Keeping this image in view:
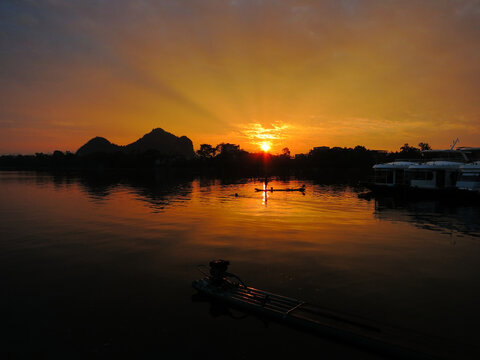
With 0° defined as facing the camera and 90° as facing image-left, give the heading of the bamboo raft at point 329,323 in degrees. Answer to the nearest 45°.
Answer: approximately 315°
